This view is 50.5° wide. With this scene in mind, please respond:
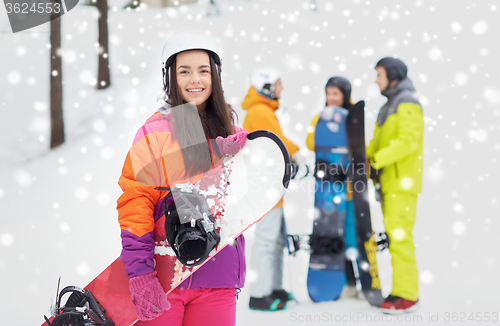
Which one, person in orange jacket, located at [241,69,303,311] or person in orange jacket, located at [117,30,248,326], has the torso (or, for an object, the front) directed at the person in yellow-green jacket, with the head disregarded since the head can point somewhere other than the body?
person in orange jacket, located at [241,69,303,311]

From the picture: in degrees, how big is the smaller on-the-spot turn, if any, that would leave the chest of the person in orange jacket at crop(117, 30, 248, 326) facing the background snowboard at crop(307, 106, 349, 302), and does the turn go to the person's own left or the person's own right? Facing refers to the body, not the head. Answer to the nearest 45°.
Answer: approximately 135° to the person's own left

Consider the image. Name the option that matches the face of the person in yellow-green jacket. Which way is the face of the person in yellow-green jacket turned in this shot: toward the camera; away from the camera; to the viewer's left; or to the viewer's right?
to the viewer's left

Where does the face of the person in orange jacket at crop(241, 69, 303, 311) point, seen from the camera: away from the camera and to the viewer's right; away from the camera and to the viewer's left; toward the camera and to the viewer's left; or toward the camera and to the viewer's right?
away from the camera and to the viewer's right

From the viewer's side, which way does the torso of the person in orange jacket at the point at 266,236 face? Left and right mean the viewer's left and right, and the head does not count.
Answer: facing to the right of the viewer

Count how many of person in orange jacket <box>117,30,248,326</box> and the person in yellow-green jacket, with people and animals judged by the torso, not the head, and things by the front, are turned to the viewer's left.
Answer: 1

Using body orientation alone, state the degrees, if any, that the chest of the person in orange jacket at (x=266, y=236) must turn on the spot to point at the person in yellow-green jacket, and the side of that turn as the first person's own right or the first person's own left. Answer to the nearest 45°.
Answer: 0° — they already face them

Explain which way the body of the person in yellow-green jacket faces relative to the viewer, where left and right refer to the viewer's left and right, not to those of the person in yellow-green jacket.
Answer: facing to the left of the viewer

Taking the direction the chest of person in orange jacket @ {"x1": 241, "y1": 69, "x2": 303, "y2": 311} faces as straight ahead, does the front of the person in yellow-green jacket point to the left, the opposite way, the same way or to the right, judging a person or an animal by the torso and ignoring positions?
the opposite way
